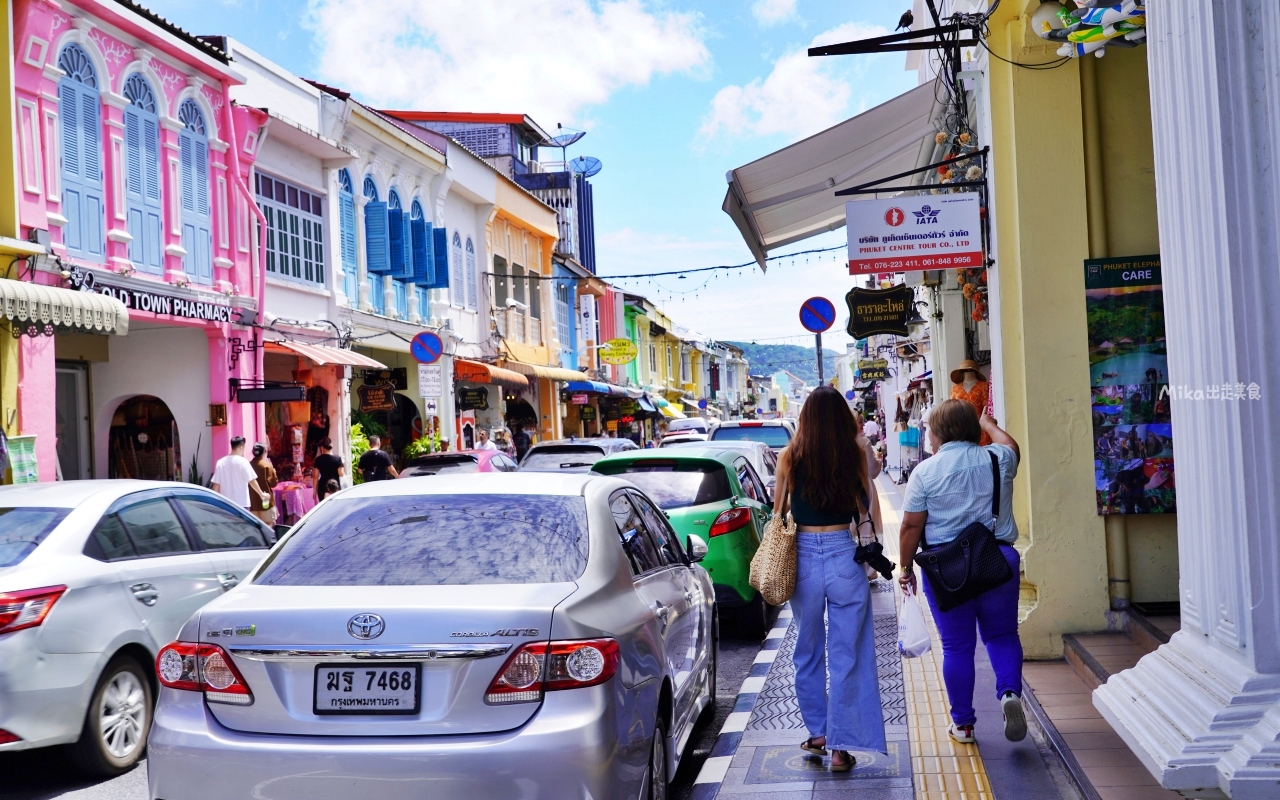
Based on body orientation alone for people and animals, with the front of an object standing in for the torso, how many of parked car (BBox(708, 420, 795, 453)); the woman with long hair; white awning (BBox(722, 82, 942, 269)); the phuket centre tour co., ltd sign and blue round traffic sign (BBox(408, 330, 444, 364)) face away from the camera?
2

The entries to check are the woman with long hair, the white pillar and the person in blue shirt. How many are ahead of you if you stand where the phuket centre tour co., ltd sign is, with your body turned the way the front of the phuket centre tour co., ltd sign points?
3

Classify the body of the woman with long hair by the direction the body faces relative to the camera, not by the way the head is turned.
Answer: away from the camera

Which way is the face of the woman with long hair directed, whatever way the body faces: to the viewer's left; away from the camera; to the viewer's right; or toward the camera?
away from the camera

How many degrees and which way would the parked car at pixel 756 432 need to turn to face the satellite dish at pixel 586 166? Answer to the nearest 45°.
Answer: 0° — it already faces it

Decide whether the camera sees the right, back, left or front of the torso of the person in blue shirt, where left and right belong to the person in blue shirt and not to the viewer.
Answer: back

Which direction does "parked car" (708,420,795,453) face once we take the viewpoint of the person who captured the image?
facing away from the viewer

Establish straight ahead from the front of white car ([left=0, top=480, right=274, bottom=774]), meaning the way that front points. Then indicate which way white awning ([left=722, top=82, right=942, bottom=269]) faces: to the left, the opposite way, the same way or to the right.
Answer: to the left

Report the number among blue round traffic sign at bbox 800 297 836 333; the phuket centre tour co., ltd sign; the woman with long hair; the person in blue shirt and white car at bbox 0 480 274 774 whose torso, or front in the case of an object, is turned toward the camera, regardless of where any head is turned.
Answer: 2

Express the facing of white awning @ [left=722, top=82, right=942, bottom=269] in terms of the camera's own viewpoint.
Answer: facing to the left of the viewer

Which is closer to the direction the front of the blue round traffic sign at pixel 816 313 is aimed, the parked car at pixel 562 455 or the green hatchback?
the green hatchback
